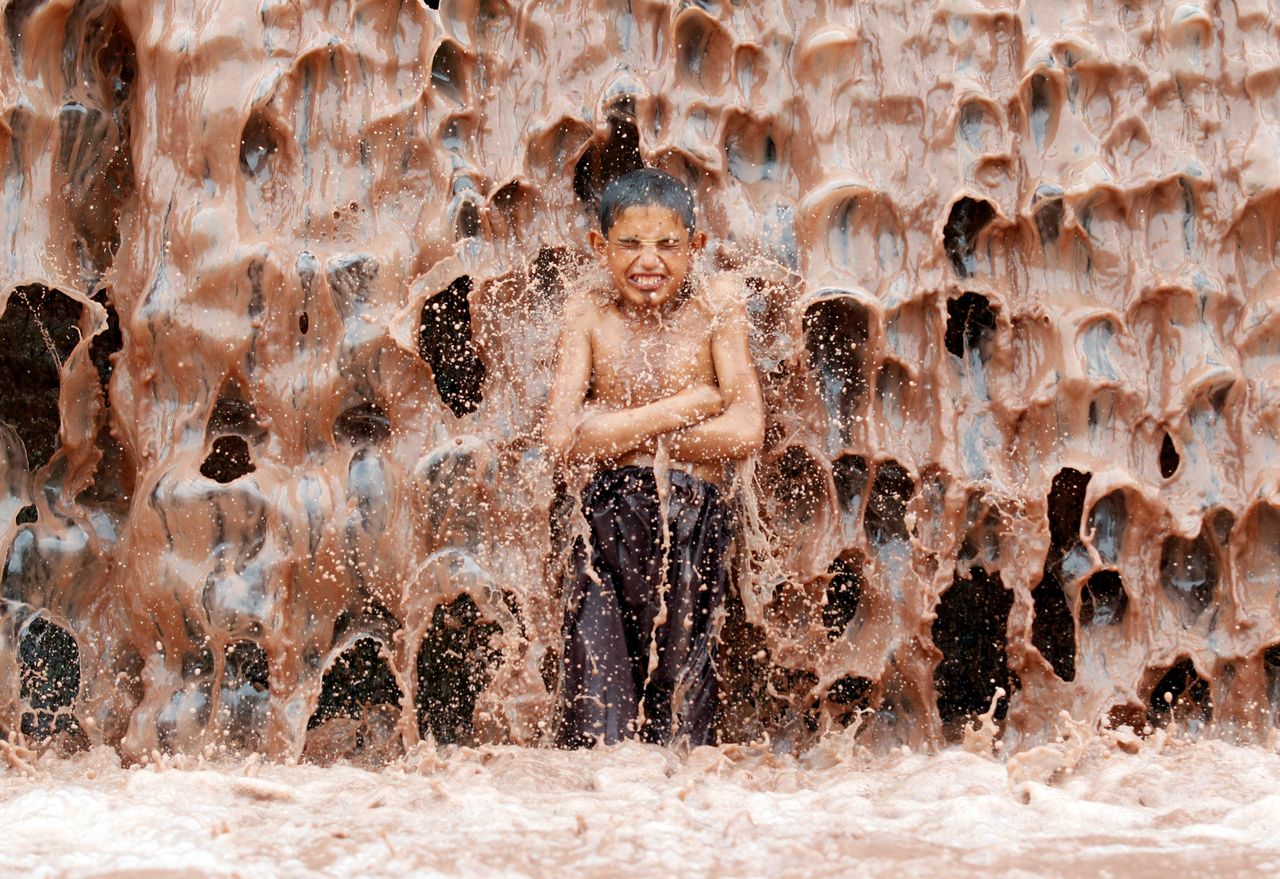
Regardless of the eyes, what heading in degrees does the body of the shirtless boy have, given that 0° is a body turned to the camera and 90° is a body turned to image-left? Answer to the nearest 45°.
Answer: approximately 0°
